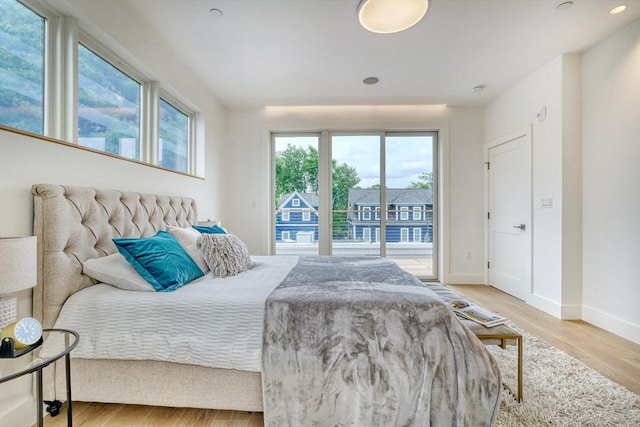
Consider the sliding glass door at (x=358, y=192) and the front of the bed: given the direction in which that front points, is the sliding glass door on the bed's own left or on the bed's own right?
on the bed's own left

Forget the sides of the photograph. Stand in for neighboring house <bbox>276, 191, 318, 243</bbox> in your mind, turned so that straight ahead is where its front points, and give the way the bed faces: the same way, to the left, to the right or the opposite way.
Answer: to the left

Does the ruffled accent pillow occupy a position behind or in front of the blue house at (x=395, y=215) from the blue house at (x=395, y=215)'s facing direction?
in front

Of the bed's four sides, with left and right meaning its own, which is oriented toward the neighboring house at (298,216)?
left

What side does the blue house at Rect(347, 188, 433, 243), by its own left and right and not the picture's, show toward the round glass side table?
front

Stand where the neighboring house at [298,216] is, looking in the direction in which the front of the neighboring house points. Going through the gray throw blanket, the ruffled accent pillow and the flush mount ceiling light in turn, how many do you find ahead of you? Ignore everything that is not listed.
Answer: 3

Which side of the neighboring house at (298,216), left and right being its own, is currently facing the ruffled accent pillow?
front

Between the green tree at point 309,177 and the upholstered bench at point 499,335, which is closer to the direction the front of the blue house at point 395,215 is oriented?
the upholstered bench

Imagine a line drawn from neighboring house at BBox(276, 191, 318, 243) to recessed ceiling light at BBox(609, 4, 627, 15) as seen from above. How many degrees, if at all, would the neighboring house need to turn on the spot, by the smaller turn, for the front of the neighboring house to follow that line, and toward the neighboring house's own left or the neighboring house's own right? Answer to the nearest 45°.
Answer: approximately 45° to the neighboring house's own left

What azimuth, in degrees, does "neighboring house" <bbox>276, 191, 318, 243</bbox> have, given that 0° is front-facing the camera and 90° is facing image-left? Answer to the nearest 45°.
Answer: approximately 0°

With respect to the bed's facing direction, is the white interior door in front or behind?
in front

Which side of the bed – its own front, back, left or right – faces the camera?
right
